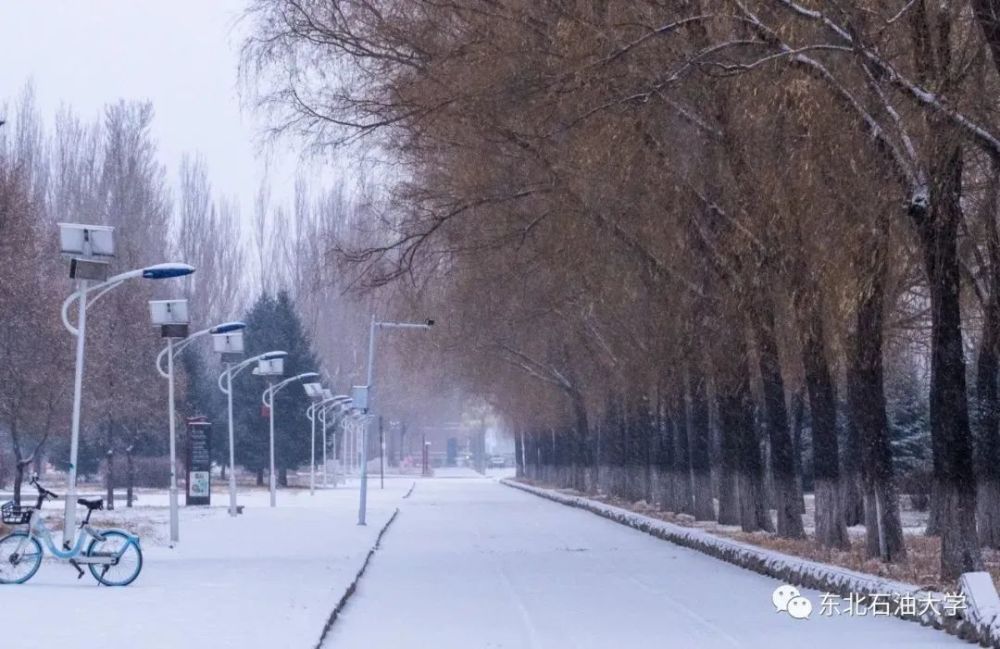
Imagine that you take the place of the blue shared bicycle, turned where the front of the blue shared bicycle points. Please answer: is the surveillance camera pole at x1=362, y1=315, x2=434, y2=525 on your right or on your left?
on your right

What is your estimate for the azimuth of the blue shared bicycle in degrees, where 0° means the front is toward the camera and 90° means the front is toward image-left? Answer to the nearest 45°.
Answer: approximately 90°
